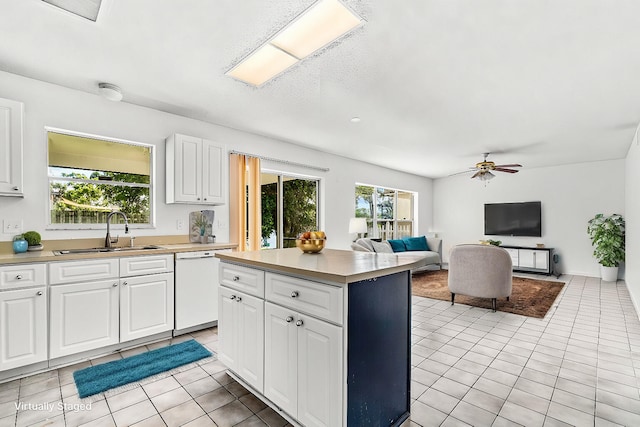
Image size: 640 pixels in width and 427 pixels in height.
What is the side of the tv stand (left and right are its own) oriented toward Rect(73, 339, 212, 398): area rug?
front

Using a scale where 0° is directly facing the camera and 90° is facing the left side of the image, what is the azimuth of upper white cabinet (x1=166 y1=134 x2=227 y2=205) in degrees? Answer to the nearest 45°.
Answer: approximately 315°

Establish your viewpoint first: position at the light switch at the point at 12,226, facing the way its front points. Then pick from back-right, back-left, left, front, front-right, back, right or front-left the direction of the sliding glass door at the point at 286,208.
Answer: left

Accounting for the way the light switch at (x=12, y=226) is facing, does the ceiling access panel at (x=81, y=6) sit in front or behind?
in front

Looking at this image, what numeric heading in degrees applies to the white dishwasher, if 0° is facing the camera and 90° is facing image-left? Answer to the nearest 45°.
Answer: approximately 315°

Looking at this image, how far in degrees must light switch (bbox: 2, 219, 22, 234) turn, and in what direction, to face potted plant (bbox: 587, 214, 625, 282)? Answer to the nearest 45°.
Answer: approximately 45° to its left

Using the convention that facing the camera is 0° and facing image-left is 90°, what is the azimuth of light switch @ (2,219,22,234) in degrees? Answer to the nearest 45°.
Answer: approximately 0°

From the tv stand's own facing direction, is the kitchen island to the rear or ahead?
ahead

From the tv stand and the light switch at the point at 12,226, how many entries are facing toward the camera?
2

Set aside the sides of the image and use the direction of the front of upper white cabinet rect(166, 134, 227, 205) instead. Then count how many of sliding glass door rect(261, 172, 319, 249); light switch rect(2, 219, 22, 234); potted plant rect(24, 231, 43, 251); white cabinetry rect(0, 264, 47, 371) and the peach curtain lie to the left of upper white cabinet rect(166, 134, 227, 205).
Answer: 2

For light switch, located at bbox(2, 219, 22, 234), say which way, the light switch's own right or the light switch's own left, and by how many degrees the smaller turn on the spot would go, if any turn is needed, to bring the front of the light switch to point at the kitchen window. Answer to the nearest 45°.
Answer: approximately 90° to the light switch's own left

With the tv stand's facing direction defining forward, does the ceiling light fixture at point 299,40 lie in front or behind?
in front
